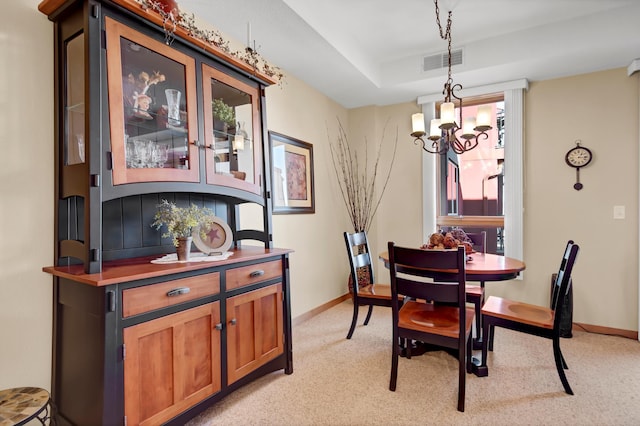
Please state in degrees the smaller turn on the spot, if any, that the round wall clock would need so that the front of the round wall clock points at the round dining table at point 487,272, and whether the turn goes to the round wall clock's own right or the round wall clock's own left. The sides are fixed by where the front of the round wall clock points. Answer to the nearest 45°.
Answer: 0° — it already faces it

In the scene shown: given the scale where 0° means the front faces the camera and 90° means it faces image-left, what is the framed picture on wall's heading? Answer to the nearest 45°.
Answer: approximately 315°

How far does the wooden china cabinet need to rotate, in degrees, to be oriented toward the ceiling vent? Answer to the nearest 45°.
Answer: approximately 45° to its left

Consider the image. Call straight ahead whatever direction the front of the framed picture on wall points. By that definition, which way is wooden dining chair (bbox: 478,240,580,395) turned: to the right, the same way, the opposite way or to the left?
the opposite way

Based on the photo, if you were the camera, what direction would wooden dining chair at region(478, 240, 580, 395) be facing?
facing to the left of the viewer

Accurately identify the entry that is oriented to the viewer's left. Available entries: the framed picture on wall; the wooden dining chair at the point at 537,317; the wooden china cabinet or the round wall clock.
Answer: the wooden dining chair

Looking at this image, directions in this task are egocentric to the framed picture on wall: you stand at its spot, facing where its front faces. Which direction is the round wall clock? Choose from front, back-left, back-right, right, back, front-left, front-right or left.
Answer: front-left

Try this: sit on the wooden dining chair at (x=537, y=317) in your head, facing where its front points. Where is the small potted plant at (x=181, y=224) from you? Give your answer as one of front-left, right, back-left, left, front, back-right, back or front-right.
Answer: front-left

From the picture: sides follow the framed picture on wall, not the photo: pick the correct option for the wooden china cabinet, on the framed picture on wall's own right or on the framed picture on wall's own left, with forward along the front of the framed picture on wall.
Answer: on the framed picture on wall's own right

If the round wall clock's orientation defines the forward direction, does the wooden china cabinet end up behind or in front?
in front

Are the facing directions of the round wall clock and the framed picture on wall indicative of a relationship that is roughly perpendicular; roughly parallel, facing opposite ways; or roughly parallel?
roughly perpendicular

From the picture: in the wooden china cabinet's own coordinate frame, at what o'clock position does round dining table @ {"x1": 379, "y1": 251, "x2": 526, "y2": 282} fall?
The round dining table is roughly at 11 o'clock from the wooden china cabinet.

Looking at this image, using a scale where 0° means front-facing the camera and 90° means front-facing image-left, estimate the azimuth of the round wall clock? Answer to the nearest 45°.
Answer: approximately 0°

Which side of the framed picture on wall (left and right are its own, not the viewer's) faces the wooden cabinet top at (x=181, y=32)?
right
